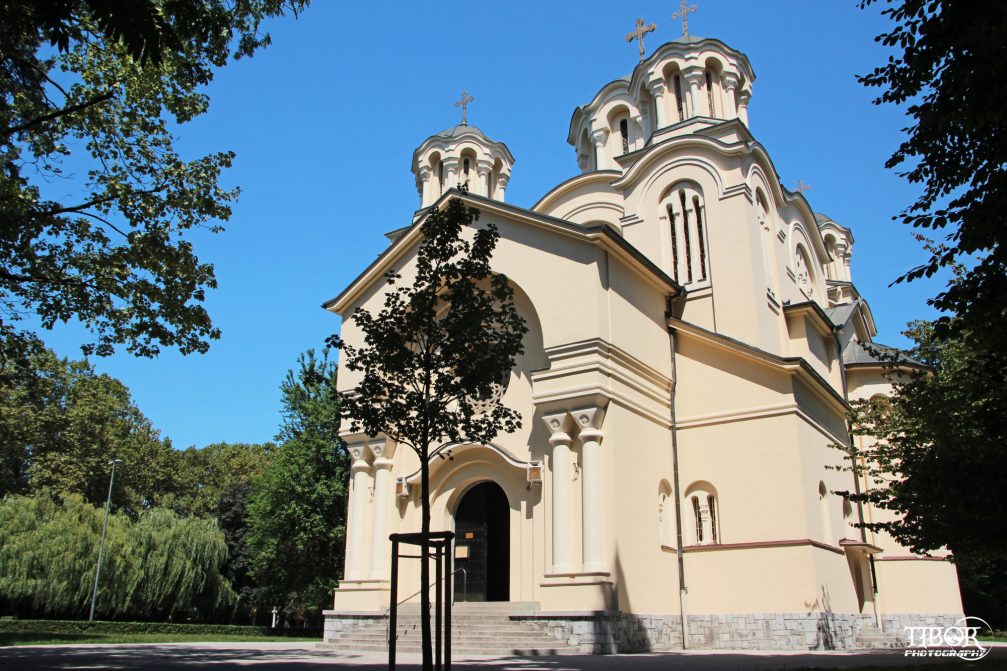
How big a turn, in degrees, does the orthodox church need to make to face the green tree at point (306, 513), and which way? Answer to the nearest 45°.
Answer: approximately 90° to its right

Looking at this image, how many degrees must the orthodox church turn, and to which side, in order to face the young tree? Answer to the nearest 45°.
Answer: approximately 45° to its left

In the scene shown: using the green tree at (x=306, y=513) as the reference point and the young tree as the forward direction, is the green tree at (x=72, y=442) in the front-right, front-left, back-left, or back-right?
back-right

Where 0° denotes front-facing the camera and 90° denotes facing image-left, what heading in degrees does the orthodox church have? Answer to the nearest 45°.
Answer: approximately 45°

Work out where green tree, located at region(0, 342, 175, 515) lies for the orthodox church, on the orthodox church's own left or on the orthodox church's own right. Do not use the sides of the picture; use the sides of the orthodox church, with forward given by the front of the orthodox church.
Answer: on the orthodox church's own right

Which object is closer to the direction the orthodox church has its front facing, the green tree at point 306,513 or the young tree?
the young tree

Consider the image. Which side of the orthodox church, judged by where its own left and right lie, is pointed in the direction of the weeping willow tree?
right
